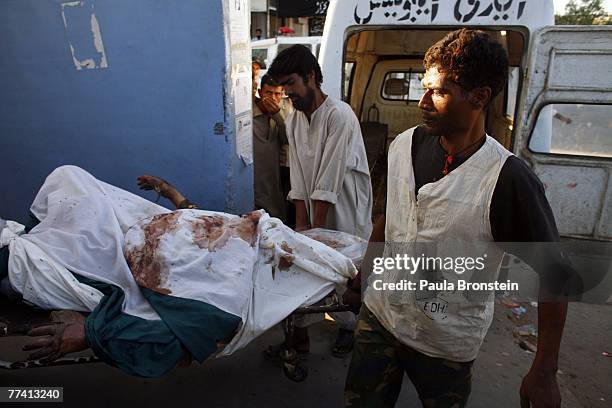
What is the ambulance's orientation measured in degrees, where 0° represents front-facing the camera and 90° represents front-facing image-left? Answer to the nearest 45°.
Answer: approximately 180°

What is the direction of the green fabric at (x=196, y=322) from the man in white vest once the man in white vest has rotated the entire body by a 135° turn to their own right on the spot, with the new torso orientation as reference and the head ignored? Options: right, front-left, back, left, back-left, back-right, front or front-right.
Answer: left

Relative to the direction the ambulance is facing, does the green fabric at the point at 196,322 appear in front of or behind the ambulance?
behind

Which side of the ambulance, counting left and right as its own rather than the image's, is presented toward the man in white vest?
back

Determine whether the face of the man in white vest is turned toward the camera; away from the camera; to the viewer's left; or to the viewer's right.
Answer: to the viewer's left

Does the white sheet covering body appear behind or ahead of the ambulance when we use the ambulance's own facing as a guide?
behind

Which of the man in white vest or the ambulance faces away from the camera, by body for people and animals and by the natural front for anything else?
the ambulance

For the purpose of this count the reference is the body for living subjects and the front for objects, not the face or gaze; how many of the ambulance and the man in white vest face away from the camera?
1

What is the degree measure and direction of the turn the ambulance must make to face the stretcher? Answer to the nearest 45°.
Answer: approximately 135° to its left

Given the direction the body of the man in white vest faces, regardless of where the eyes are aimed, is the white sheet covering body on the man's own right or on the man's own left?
on the man's own right

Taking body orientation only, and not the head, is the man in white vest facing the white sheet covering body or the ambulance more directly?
the white sheet covering body
